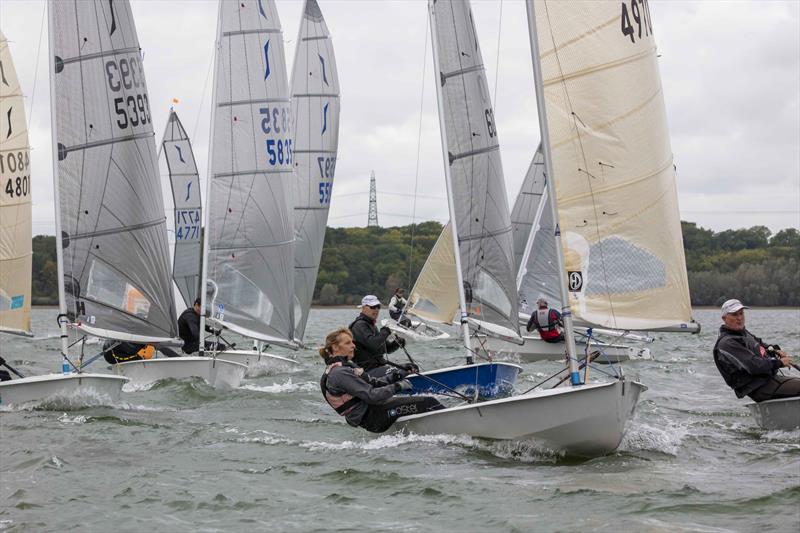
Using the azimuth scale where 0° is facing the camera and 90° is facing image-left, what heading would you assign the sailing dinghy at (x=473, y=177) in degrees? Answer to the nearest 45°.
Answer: approximately 315°

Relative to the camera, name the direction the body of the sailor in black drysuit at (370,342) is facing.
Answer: to the viewer's right

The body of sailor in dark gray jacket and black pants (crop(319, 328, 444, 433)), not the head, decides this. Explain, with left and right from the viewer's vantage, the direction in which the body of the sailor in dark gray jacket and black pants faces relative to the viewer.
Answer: facing to the right of the viewer

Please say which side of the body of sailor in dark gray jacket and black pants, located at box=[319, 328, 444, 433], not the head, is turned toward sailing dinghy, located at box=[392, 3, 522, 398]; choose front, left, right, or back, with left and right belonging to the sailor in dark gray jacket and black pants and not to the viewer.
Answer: left
